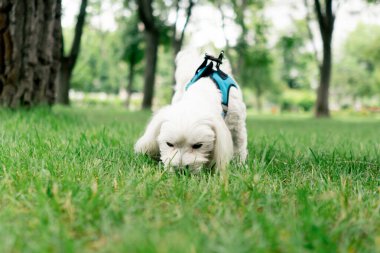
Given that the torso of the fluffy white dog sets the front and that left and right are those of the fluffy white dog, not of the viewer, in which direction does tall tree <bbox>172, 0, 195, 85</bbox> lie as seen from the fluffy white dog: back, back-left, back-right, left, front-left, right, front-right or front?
back

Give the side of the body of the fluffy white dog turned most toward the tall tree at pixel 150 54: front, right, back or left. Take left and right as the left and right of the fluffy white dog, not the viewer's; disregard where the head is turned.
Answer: back

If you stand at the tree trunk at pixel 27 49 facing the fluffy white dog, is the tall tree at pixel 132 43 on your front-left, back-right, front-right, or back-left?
back-left

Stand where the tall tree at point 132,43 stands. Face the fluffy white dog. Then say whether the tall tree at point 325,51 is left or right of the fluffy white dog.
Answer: left

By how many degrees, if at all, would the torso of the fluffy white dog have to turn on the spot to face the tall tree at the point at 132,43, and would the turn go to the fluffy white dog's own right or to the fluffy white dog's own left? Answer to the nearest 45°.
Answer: approximately 180°

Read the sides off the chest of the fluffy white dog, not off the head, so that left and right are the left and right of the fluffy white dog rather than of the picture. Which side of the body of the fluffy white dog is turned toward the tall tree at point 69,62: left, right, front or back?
back

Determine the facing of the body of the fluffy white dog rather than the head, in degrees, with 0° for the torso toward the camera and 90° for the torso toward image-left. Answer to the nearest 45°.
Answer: approximately 0°

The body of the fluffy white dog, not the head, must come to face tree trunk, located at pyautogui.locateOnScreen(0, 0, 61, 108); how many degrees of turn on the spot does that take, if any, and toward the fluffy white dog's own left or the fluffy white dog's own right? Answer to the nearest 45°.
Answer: approximately 135° to the fluffy white dog's own right

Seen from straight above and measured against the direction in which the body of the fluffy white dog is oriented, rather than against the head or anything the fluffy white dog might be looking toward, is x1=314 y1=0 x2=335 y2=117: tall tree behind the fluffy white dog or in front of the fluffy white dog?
behind
